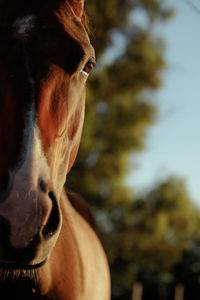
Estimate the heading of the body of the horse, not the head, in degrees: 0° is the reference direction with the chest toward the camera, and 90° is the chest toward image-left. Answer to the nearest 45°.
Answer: approximately 0°

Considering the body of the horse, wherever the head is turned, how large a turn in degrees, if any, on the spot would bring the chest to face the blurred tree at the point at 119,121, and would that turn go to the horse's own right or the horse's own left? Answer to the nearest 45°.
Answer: approximately 180°
